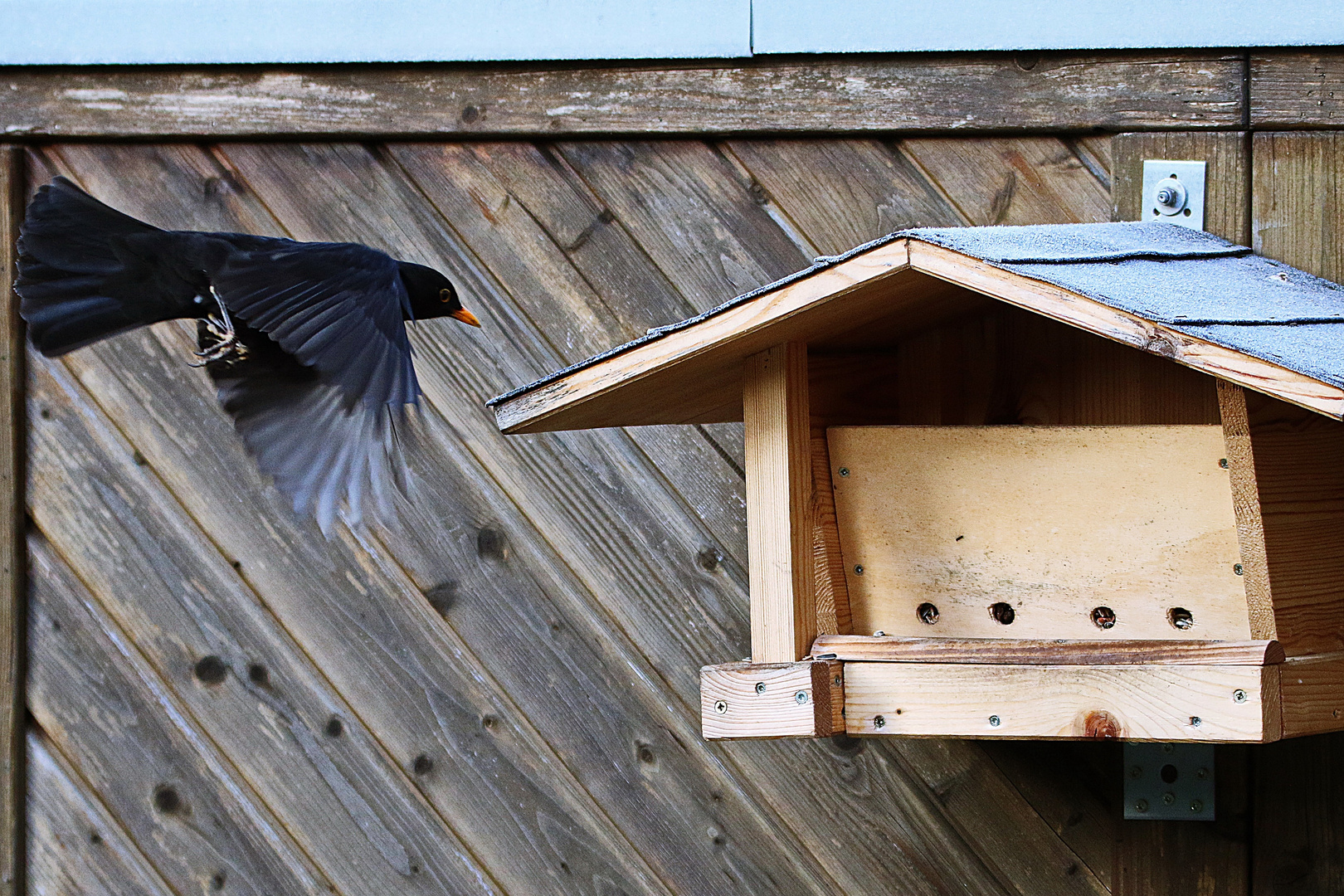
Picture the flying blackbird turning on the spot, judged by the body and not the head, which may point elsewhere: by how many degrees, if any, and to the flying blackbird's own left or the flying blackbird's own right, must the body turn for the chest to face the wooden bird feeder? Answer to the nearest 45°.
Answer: approximately 45° to the flying blackbird's own right

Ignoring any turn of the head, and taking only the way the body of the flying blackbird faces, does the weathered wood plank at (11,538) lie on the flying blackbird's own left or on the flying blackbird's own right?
on the flying blackbird's own left

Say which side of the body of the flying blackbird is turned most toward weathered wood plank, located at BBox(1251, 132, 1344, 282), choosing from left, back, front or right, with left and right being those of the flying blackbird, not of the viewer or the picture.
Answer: front

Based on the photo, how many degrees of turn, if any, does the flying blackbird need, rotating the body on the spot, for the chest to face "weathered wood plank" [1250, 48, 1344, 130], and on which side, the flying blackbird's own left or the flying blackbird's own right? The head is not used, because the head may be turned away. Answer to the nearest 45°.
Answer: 0° — it already faces it

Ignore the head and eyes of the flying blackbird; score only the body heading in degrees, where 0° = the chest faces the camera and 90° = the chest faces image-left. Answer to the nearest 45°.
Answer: approximately 270°

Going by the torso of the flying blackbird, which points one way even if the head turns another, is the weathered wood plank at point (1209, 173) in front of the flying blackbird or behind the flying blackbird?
in front
